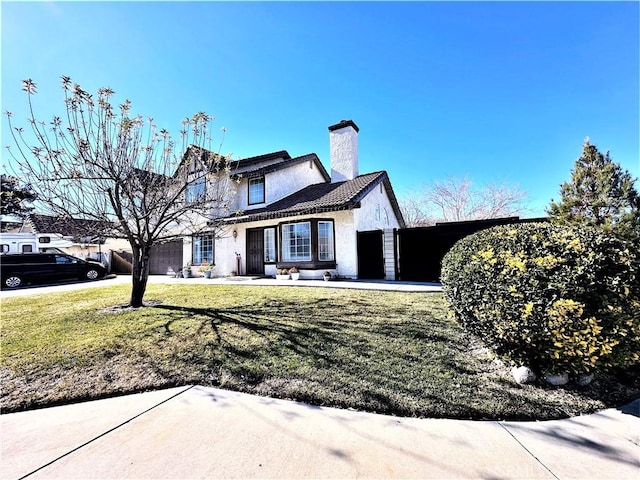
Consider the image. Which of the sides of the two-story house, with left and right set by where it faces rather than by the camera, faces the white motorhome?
right

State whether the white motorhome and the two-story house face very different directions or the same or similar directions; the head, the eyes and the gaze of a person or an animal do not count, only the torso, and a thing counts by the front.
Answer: very different directions

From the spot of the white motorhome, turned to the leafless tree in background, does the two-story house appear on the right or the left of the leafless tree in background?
right

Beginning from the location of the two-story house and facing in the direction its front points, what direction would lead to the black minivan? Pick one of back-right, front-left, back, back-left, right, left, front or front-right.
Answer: front-right

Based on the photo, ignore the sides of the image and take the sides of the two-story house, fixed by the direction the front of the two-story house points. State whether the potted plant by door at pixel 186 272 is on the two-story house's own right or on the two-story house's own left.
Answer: on the two-story house's own right

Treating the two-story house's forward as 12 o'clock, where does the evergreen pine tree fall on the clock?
The evergreen pine tree is roughly at 9 o'clock from the two-story house.

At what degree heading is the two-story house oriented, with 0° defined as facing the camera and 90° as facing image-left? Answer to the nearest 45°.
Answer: approximately 45°
